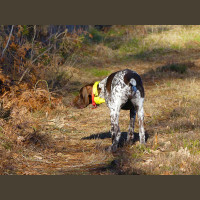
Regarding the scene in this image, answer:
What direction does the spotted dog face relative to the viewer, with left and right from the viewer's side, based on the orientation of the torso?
facing away from the viewer and to the left of the viewer
